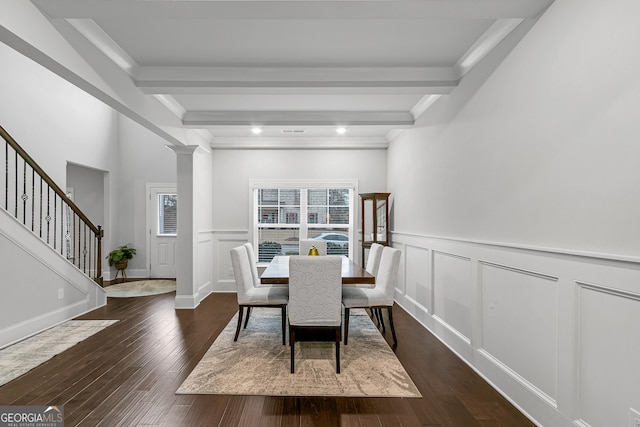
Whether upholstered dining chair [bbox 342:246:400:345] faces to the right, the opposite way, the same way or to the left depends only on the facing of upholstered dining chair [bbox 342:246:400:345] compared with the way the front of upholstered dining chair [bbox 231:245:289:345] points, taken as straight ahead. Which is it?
the opposite way

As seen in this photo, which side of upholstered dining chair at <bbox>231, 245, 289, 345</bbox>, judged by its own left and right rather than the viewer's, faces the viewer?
right

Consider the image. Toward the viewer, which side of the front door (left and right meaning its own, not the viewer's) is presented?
front

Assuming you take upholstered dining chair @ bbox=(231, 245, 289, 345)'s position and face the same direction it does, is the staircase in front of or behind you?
behind

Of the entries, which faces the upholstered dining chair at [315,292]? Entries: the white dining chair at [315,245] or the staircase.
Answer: the white dining chair

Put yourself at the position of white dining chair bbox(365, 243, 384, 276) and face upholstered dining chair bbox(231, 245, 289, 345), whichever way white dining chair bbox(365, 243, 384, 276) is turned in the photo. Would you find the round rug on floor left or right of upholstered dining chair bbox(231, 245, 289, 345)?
right

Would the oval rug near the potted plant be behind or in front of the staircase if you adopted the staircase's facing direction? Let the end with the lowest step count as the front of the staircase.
in front

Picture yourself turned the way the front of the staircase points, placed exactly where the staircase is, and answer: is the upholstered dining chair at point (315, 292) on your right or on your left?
on your right

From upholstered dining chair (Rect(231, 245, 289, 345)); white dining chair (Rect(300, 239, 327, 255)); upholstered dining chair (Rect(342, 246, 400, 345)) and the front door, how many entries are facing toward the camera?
2

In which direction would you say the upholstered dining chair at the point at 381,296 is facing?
to the viewer's left

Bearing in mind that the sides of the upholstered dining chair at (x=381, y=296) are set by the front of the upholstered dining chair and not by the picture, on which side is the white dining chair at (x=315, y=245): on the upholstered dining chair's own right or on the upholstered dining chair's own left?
on the upholstered dining chair's own right

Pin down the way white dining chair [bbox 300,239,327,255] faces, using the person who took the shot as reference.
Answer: facing the viewer

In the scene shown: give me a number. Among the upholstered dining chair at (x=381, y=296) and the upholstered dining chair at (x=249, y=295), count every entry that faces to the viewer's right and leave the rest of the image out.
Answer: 1

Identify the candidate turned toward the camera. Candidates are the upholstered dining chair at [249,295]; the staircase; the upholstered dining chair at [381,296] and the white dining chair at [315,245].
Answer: the white dining chair

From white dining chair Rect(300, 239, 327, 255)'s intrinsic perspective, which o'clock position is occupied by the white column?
The white column is roughly at 3 o'clock from the white dining chair.

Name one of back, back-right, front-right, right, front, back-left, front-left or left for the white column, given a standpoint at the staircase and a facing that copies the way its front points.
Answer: front-right

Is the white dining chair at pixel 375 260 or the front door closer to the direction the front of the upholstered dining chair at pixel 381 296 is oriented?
the front door

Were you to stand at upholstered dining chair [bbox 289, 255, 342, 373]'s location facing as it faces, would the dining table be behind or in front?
in front

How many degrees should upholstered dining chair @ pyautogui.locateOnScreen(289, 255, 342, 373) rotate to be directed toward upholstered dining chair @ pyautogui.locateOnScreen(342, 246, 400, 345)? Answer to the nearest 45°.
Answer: approximately 45° to its right
